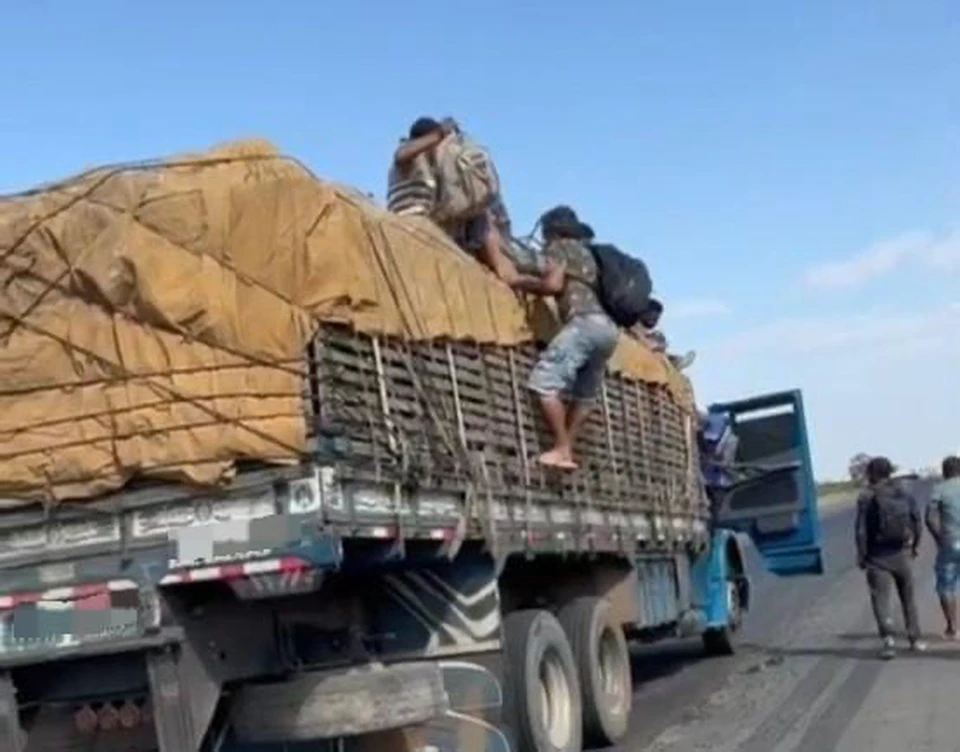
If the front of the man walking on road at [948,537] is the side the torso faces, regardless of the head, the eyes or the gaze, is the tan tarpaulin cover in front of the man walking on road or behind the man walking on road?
behind

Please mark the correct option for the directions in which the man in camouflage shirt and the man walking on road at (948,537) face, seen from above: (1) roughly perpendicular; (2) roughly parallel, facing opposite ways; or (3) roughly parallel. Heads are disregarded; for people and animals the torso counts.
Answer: roughly perpendicular

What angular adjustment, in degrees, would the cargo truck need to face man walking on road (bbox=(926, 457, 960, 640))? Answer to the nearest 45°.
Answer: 0° — it already faces them

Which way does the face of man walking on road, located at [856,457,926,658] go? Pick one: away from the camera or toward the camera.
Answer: away from the camera

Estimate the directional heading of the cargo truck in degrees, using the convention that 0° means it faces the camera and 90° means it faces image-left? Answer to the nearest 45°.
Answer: approximately 225°

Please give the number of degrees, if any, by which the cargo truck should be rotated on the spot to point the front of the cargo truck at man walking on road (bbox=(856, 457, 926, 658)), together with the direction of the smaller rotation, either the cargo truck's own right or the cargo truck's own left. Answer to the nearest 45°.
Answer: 0° — it already faces them

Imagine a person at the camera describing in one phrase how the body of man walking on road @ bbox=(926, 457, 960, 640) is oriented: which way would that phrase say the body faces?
away from the camera
